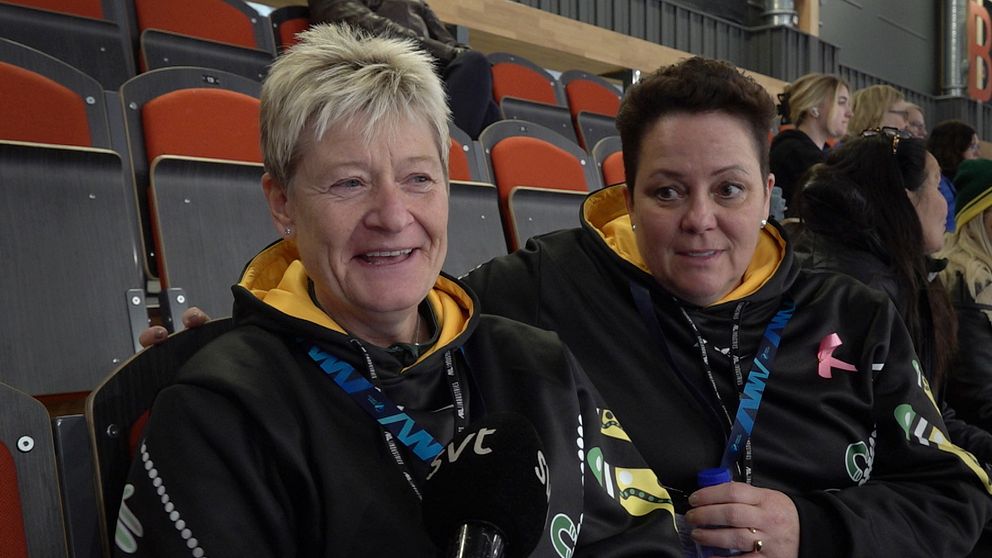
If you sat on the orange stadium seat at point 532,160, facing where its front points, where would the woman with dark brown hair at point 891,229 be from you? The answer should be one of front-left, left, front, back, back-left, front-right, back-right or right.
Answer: front

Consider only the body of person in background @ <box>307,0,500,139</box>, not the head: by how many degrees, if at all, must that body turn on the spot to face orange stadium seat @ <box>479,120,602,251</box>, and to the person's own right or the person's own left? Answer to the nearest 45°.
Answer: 0° — they already face it

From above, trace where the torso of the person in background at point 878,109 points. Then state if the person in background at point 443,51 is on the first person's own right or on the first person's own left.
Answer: on the first person's own right

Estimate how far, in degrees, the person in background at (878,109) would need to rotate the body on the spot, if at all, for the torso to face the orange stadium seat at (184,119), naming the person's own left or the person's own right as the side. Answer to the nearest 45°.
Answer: approximately 135° to the person's own right

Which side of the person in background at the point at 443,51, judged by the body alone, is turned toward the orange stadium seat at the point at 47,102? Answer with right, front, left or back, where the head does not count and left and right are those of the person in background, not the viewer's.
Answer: right

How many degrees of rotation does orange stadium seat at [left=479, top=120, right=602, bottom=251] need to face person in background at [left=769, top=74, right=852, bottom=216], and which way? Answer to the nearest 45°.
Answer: approximately 90° to its left

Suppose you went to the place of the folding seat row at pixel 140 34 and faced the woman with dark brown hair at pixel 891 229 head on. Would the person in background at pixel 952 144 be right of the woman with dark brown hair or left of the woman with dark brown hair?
left
